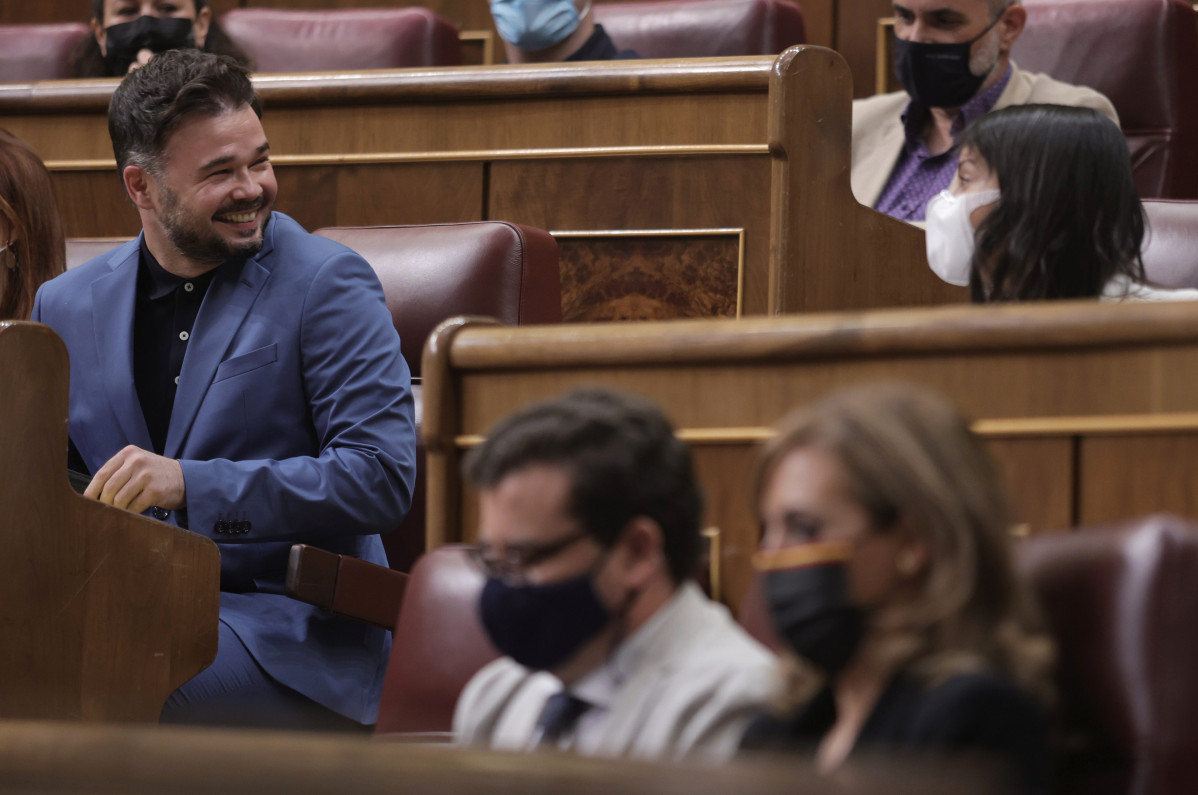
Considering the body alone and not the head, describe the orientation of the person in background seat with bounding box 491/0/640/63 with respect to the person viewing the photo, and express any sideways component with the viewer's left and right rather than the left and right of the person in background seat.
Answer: facing the viewer and to the left of the viewer

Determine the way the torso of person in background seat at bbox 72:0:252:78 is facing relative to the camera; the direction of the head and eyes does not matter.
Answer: toward the camera

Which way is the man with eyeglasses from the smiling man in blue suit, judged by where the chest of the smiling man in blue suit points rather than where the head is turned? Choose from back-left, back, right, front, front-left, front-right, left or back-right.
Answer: front-left

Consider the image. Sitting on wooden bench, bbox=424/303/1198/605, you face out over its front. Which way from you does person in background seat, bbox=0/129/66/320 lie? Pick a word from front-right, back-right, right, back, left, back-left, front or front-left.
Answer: back-right

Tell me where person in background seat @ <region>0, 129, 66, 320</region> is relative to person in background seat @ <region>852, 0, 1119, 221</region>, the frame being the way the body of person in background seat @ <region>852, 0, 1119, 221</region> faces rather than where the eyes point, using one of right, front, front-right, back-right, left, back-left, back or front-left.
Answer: front

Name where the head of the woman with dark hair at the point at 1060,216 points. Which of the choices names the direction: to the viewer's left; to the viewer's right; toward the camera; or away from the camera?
to the viewer's left

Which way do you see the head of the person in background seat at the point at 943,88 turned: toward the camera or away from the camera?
toward the camera

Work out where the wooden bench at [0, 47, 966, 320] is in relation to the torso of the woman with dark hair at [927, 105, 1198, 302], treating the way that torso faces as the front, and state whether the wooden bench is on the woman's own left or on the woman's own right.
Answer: on the woman's own right

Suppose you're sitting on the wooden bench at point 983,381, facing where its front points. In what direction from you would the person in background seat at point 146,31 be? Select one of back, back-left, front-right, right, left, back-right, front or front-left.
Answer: back-right

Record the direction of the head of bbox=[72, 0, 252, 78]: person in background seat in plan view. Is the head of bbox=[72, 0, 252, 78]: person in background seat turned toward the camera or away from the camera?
toward the camera

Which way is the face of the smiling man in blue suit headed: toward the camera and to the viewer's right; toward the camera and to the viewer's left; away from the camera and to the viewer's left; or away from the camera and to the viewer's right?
toward the camera and to the viewer's right
